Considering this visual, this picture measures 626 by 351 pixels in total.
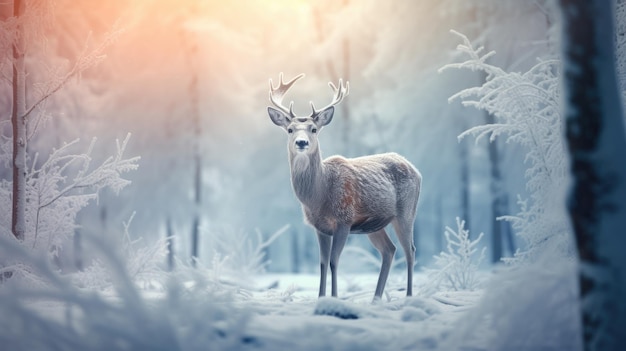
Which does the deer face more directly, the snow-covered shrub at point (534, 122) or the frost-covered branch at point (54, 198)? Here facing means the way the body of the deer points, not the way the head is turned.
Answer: the frost-covered branch

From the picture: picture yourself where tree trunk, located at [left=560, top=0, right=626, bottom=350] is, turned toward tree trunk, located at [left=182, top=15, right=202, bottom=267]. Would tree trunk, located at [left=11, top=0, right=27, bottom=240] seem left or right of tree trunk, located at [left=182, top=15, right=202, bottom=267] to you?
left

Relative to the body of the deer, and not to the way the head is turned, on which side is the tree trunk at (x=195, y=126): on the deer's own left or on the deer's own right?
on the deer's own right

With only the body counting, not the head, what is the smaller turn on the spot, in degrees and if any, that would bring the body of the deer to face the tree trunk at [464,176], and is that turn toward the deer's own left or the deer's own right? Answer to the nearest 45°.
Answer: approximately 135° to the deer's own right

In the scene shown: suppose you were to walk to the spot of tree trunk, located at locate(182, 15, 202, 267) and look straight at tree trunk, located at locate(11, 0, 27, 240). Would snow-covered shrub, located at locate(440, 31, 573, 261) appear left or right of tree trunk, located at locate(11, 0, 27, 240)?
left

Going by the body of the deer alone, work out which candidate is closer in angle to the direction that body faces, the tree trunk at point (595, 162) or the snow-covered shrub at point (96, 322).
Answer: the snow-covered shrub

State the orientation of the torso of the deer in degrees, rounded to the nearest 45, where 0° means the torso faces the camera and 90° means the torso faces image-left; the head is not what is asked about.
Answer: approximately 45°

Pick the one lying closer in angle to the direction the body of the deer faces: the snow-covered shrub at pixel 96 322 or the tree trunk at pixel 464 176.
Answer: the snow-covered shrub

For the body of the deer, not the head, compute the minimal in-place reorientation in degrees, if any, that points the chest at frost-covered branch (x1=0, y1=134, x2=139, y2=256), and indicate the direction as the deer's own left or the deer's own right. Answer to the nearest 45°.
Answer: approximately 45° to the deer's own right

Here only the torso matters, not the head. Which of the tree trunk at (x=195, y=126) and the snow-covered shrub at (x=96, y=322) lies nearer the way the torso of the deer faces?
the snow-covered shrub

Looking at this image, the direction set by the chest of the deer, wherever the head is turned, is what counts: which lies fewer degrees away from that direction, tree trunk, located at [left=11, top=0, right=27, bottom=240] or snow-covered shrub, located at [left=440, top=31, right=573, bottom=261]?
the tree trunk
